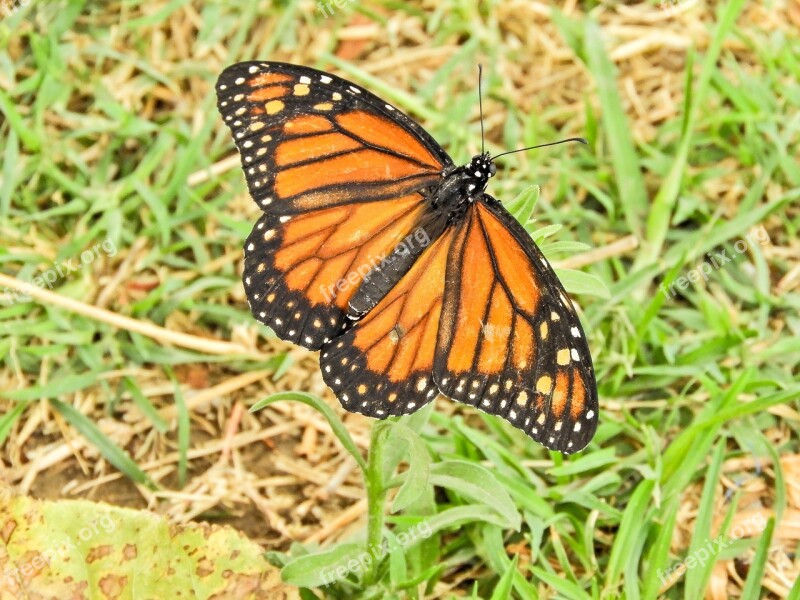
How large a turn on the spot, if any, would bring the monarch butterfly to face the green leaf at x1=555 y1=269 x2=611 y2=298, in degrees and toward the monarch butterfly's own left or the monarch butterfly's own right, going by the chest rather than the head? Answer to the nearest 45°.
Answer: approximately 45° to the monarch butterfly's own right

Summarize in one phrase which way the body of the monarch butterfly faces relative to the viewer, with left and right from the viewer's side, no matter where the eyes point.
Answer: facing away from the viewer and to the right of the viewer
